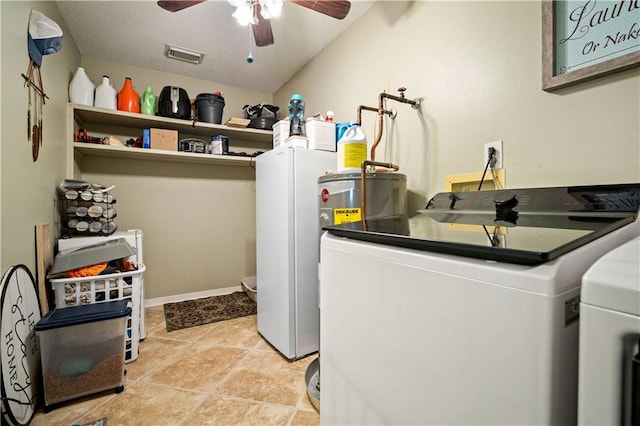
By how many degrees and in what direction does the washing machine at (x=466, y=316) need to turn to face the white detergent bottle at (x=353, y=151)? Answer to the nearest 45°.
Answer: approximately 90° to its right

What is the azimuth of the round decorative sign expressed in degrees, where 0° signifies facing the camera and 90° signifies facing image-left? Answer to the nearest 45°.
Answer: approximately 270°

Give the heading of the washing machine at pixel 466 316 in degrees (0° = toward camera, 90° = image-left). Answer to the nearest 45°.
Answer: approximately 45°

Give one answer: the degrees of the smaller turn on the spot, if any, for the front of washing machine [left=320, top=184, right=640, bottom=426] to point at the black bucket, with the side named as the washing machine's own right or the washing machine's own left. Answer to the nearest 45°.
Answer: approximately 90° to the washing machine's own right

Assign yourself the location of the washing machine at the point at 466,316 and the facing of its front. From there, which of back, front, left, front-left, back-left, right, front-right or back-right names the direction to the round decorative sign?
front-right

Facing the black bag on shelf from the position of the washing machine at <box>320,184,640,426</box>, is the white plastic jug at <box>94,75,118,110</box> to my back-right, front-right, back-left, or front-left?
front-left

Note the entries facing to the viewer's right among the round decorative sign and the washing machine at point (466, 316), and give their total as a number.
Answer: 1
